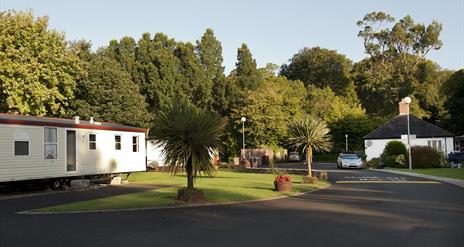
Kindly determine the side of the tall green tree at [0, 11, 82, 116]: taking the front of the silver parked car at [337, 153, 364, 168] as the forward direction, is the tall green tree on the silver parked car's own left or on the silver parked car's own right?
on the silver parked car's own right

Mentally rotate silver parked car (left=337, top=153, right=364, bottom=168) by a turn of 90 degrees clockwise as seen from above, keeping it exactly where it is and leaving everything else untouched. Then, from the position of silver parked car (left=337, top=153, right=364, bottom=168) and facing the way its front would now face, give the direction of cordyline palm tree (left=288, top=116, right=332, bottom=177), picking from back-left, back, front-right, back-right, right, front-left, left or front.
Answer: front-left

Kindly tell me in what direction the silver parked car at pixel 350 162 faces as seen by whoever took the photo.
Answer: facing the viewer and to the right of the viewer

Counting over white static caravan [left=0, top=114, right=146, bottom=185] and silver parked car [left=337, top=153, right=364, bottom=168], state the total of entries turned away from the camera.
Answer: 0

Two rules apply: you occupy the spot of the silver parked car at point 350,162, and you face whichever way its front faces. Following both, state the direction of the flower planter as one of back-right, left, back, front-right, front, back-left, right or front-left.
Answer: front-right

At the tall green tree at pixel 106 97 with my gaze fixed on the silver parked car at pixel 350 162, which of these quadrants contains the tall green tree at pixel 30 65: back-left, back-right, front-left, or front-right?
back-right

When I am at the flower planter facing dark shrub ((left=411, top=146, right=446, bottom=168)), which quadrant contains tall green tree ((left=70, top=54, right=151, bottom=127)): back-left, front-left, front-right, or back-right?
front-left

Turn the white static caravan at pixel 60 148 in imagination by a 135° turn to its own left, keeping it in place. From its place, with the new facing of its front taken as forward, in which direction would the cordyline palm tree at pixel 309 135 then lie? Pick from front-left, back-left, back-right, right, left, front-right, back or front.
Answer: front

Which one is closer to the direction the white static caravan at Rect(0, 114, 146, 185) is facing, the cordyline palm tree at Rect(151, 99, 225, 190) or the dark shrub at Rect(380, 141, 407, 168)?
the cordyline palm tree

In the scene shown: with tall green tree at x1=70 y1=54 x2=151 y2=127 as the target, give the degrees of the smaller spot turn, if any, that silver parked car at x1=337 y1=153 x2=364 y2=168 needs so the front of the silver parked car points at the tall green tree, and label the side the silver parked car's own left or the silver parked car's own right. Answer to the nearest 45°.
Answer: approximately 90° to the silver parked car's own right

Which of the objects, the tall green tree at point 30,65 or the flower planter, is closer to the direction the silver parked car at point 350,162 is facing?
the flower planter
